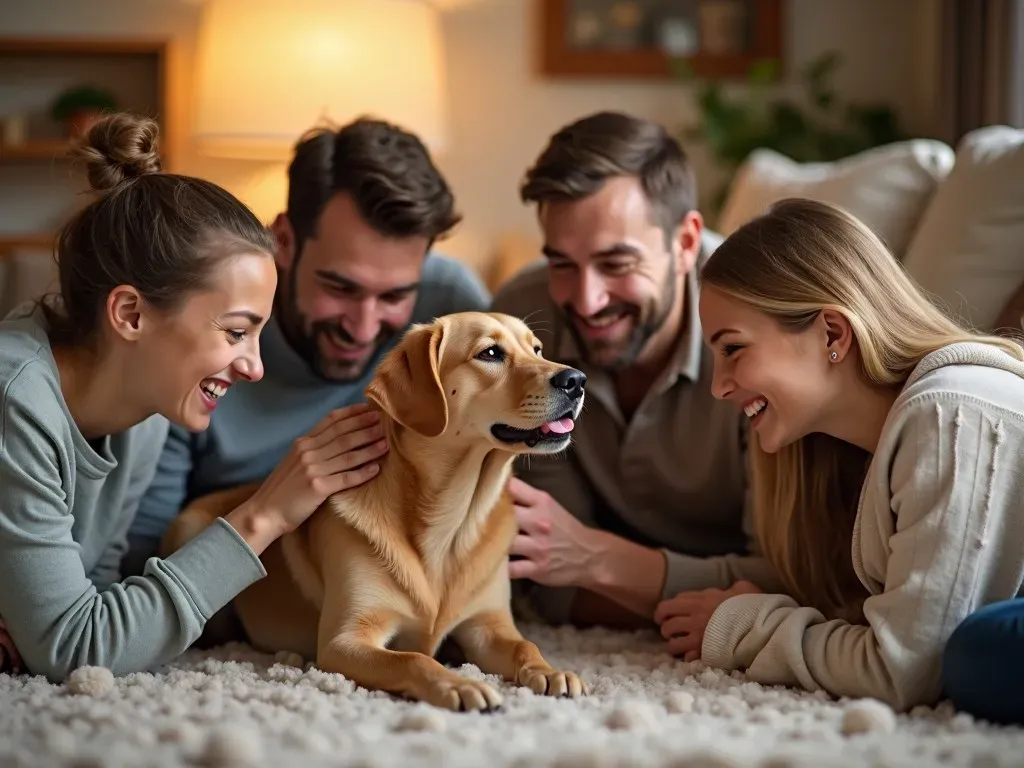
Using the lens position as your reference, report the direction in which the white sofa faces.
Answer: facing the viewer and to the left of the viewer

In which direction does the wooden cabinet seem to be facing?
toward the camera

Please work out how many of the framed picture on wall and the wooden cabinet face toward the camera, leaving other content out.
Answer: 2

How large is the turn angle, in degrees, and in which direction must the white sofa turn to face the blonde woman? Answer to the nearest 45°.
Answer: approximately 45° to its left

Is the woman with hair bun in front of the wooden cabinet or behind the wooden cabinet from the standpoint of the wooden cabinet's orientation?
in front

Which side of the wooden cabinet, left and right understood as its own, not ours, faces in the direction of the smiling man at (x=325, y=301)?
front

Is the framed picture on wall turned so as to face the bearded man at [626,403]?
yes

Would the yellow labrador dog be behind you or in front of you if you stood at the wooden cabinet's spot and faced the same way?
in front
